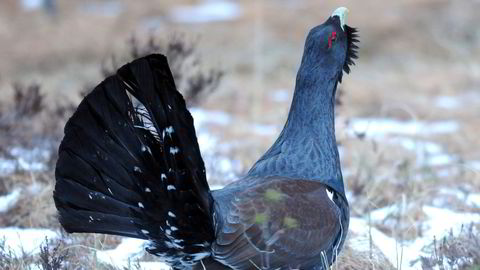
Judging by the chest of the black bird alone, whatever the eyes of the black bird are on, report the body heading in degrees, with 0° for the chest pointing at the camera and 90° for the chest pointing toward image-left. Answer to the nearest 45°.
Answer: approximately 270°
